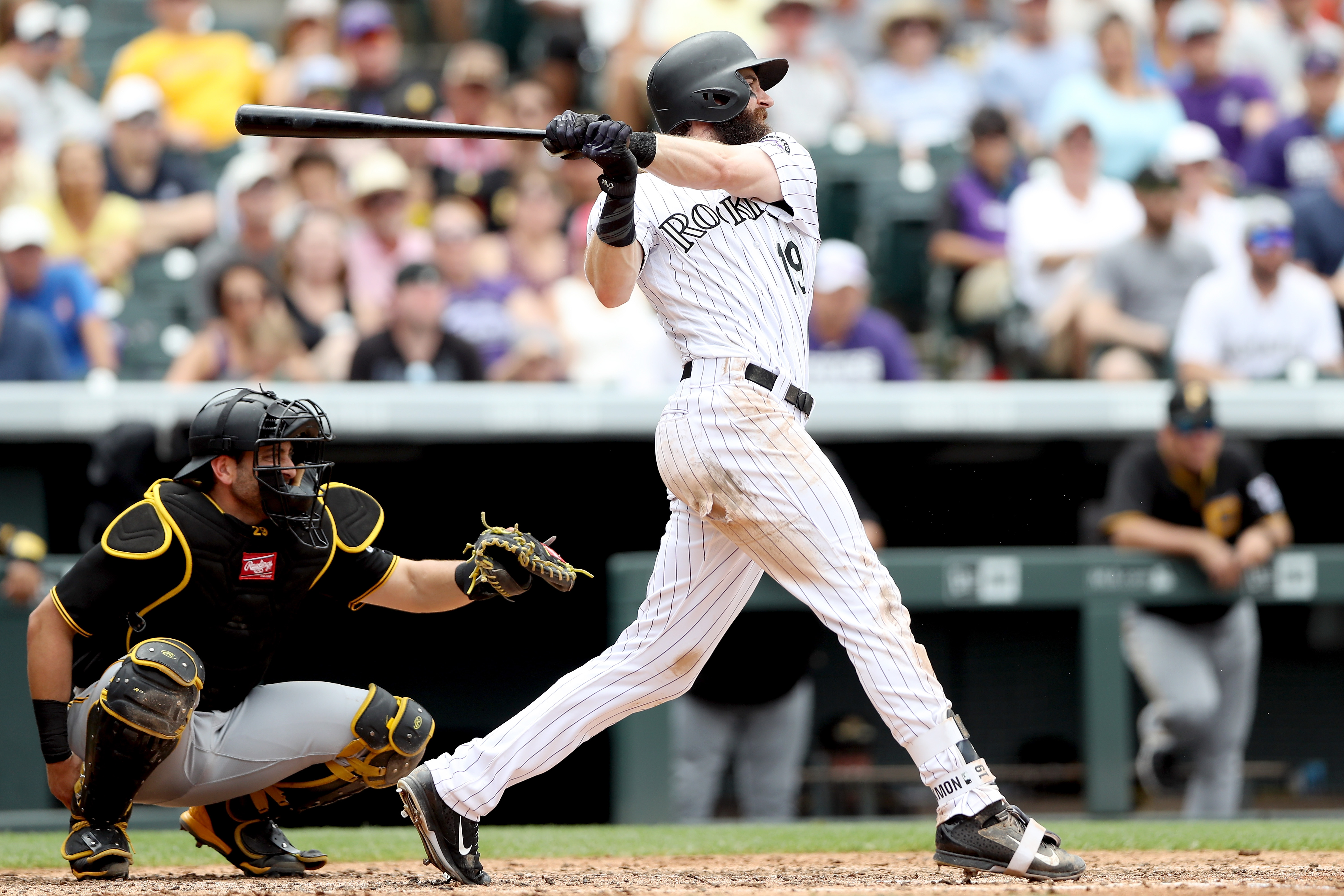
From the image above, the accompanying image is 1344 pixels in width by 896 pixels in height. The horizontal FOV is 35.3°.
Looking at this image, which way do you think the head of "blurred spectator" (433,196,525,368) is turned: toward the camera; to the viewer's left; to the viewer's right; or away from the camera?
toward the camera

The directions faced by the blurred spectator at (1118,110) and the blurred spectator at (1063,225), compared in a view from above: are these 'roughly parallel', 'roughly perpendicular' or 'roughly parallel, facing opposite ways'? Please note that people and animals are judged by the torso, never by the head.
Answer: roughly parallel

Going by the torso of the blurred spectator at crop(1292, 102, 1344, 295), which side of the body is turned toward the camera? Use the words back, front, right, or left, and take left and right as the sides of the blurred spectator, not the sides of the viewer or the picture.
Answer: front

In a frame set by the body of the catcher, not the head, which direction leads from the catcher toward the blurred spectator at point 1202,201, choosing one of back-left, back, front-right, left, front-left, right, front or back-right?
left

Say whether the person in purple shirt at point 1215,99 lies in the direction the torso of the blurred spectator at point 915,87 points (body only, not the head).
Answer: no

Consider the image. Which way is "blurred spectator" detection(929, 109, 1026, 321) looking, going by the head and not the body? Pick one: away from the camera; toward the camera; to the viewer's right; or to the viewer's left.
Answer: toward the camera

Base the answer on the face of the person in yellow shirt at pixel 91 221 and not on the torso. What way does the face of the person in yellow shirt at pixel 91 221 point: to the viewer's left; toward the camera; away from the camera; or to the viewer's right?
toward the camera

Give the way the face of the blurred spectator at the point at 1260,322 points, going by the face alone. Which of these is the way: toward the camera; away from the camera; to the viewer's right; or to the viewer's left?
toward the camera

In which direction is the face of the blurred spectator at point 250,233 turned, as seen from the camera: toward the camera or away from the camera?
toward the camera

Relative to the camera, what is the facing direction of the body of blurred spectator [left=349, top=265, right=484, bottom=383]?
toward the camera

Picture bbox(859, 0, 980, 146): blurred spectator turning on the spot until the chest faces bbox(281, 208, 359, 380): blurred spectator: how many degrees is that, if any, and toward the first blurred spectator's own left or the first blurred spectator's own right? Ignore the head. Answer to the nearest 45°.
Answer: approximately 45° to the first blurred spectator's own right

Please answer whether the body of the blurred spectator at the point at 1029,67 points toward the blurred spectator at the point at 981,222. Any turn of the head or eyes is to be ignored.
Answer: yes

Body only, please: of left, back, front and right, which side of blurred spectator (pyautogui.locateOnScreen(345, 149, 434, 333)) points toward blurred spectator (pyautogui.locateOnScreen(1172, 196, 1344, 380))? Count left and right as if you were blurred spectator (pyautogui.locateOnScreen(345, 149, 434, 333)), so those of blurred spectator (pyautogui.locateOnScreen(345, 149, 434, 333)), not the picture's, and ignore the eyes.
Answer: left

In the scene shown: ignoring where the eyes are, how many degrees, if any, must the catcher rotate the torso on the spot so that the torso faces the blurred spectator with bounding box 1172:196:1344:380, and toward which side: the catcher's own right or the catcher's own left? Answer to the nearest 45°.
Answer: approximately 90° to the catcher's own left

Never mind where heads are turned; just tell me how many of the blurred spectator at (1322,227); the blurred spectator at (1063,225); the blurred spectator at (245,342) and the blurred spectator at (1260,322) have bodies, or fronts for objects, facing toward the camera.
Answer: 4

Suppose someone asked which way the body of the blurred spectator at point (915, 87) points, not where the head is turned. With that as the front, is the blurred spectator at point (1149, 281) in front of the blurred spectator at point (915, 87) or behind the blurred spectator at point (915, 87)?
in front

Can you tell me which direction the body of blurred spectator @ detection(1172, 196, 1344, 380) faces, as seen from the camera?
toward the camera

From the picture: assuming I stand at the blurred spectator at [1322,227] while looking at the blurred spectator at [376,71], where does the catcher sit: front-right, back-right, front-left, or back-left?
front-left
